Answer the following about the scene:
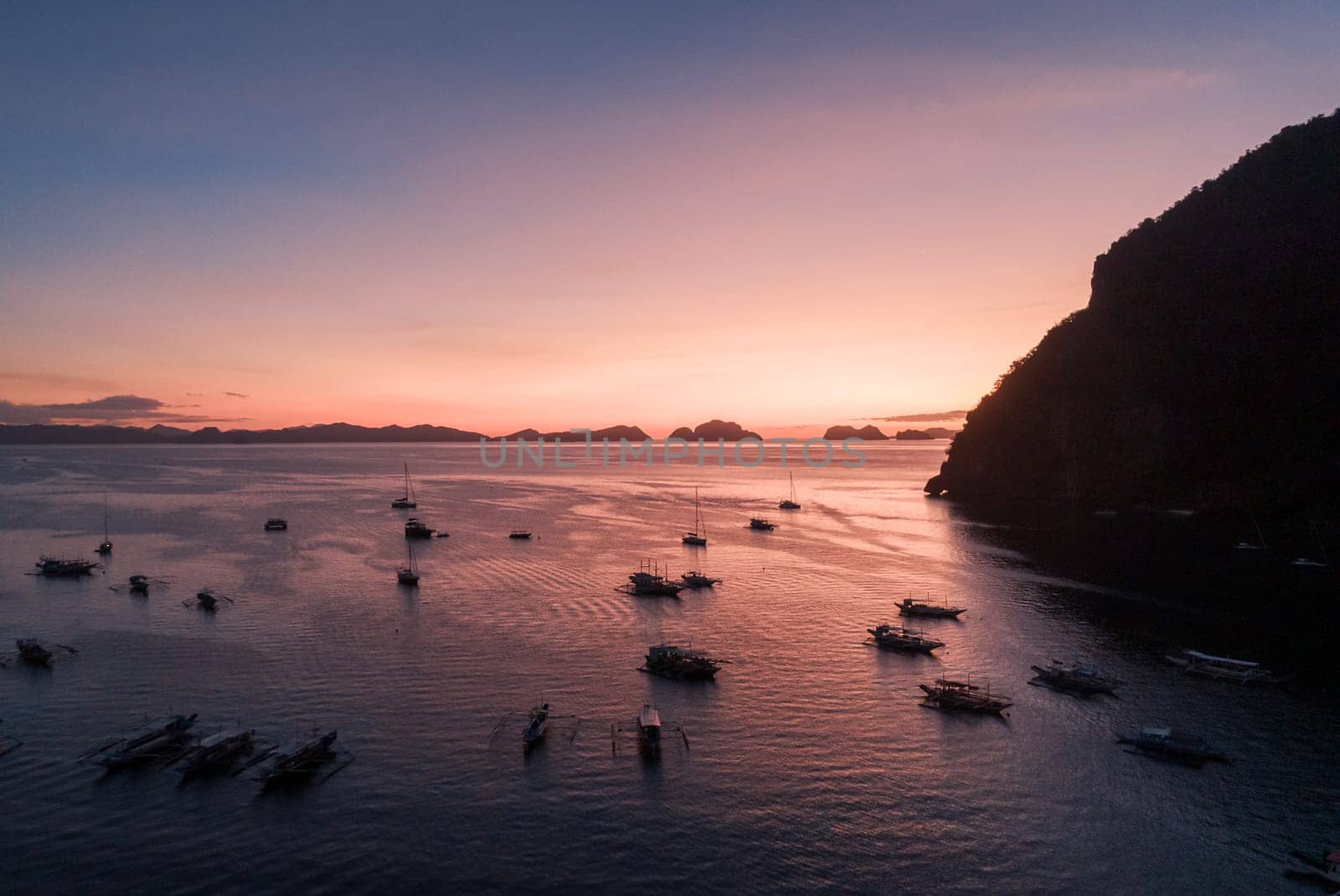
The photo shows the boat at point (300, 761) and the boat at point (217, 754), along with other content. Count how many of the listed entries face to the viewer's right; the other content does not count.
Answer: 0

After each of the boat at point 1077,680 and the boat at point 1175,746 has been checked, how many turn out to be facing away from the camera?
0
